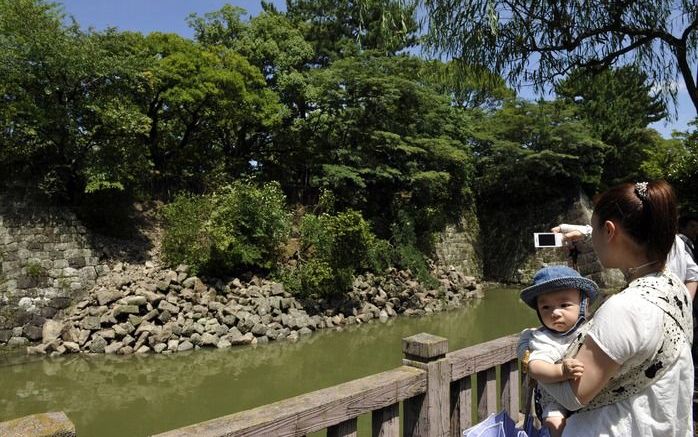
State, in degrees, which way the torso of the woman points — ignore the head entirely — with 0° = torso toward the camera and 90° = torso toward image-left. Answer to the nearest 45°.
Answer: approximately 135°

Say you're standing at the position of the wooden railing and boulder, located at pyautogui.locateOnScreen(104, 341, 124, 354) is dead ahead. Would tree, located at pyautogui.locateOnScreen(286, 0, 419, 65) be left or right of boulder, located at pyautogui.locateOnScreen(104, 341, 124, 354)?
right

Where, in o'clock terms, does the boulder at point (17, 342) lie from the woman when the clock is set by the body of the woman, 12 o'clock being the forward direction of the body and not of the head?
The boulder is roughly at 11 o'clock from the woman.

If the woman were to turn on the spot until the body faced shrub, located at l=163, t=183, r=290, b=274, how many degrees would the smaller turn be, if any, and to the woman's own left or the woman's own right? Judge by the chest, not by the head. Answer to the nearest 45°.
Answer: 0° — they already face it

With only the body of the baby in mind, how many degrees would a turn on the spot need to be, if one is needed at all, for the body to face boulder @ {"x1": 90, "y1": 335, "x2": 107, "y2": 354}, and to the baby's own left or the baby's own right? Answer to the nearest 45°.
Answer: approximately 180°

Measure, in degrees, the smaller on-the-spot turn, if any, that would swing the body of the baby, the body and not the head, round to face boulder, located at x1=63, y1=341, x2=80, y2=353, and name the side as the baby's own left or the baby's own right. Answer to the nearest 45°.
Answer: approximately 180°

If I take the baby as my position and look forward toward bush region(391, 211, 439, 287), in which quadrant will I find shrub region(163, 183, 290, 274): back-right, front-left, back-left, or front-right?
front-left

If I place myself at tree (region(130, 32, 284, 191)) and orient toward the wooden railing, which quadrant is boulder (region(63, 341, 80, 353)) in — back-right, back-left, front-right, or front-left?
front-right

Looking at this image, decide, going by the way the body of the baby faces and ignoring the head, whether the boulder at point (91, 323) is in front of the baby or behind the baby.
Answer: behind

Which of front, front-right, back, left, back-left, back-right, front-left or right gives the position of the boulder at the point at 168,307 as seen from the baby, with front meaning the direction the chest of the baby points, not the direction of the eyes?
back

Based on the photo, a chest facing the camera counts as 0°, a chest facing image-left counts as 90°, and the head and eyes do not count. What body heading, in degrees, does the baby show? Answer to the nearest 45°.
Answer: approximately 315°

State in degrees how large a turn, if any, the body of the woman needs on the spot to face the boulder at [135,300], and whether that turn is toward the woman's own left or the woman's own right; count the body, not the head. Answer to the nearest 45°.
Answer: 0° — they already face it

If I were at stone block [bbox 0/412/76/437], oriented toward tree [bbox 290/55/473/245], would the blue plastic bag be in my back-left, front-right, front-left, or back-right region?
back-right

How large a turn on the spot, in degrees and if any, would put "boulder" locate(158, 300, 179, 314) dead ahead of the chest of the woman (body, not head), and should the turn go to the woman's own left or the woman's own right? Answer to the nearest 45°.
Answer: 0° — they already face it

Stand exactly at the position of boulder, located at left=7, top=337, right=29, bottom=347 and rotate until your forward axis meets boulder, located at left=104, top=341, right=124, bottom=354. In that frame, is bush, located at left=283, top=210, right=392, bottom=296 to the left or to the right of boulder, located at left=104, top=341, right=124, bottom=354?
left
